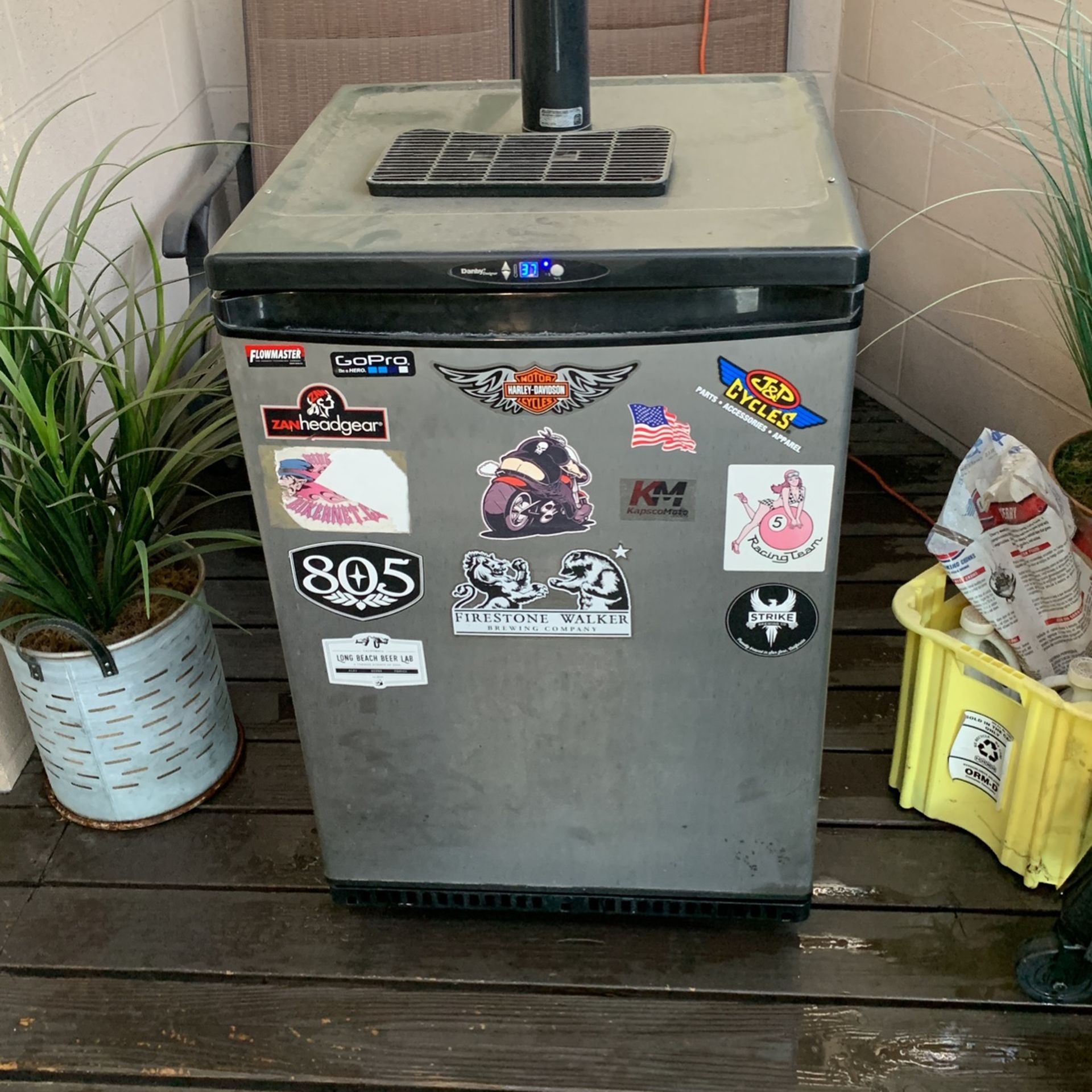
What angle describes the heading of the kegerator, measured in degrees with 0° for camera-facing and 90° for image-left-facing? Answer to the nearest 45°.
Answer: approximately 0°

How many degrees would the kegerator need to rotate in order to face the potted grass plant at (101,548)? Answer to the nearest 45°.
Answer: approximately 135° to its right

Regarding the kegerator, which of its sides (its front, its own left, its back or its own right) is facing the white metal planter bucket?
right
